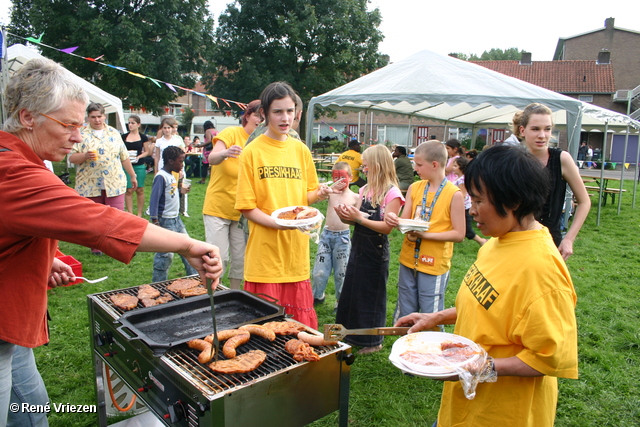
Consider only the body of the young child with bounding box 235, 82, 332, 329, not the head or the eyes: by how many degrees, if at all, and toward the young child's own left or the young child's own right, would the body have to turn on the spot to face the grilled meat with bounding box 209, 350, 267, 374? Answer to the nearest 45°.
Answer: approximately 45° to the young child's own right

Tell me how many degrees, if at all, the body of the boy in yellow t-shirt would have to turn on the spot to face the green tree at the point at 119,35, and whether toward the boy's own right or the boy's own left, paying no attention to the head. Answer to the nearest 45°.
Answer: approximately 90° to the boy's own right

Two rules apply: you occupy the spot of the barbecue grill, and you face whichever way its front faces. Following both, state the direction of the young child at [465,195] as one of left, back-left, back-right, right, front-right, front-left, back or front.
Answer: back

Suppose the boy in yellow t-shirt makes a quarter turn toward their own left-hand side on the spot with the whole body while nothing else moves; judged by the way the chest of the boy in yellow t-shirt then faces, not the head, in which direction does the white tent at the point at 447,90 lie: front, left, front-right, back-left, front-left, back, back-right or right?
back-left

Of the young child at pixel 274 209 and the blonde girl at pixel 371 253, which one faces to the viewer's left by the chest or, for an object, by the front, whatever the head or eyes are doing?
the blonde girl

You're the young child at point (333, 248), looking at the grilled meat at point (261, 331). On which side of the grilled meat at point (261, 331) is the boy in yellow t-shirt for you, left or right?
left

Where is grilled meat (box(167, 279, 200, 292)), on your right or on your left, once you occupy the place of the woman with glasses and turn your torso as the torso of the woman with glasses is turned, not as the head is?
on your left

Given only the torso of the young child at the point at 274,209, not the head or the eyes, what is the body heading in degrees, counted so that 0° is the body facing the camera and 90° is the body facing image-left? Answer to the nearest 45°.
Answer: approximately 315°

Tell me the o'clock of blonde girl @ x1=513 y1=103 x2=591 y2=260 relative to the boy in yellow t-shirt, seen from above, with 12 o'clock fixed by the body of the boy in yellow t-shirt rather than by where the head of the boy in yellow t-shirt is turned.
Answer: The blonde girl is roughly at 8 o'clock from the boy in yellow t-shirt.

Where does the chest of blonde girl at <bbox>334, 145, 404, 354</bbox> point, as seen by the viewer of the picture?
to the viewer's left

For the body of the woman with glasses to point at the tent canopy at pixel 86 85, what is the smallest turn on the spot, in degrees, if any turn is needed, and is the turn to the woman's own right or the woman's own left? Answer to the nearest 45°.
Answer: approximately 90° to the woman's own left

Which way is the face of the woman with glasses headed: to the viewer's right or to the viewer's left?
to the viewer's right
